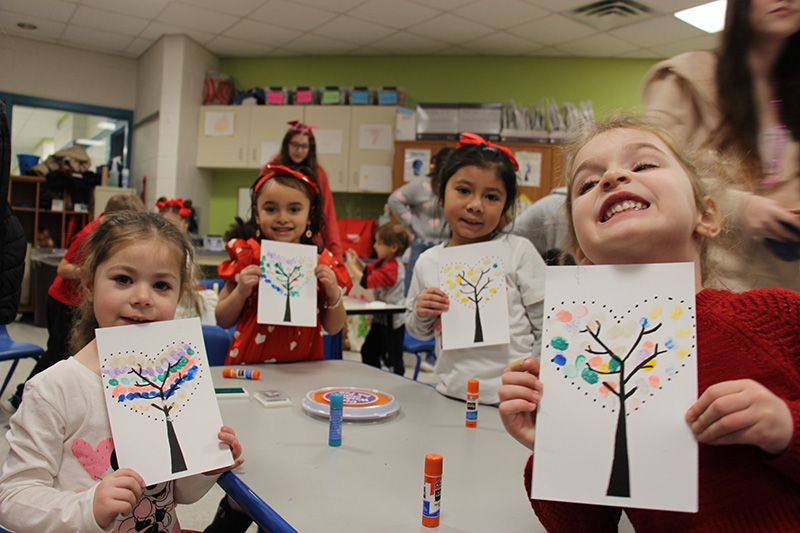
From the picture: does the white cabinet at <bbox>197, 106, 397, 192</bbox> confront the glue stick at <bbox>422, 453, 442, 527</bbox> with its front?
yes

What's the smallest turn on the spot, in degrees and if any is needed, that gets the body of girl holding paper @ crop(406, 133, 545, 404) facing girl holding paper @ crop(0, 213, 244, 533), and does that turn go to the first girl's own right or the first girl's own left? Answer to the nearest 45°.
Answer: approximately 45° to the first girl's own right

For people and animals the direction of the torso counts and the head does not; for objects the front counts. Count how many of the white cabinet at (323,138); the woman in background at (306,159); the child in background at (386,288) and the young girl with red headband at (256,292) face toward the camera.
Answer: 3

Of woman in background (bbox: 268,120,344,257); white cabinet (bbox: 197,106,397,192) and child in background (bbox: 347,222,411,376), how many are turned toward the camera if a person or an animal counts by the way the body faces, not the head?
2

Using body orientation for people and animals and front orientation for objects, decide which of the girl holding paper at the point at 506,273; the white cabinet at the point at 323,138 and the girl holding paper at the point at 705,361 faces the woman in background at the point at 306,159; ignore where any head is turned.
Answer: the white cabinet

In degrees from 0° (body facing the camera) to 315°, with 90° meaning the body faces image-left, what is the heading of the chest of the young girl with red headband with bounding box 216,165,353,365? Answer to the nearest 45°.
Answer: approximately 0°

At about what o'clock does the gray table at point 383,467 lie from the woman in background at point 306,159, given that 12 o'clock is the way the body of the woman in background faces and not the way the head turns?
The gray table is roughly at 12 o'clock from the woman in background.
